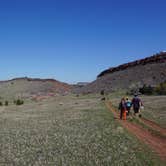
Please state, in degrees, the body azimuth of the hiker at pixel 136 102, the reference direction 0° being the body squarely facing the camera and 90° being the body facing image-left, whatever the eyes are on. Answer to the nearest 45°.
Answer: approximately 180°

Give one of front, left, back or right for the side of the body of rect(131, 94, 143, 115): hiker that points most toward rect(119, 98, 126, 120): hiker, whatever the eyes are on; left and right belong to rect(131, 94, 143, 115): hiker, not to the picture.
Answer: left
